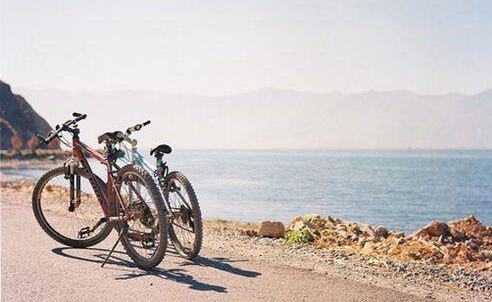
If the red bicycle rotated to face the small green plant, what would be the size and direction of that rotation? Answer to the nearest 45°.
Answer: approximately 90° to its right

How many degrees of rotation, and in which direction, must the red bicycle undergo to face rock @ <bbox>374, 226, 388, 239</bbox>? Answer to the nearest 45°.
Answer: approximately 90° to its right

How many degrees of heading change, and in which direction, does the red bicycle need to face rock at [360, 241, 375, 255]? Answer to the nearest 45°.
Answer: approximately 135° to its right

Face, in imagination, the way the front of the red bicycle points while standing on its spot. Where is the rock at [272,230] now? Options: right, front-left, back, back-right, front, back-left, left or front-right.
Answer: right

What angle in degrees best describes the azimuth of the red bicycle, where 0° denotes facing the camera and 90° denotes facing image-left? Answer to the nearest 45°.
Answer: approximately 135°

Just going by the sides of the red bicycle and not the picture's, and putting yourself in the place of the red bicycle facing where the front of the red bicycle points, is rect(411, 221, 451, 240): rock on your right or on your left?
on your right
